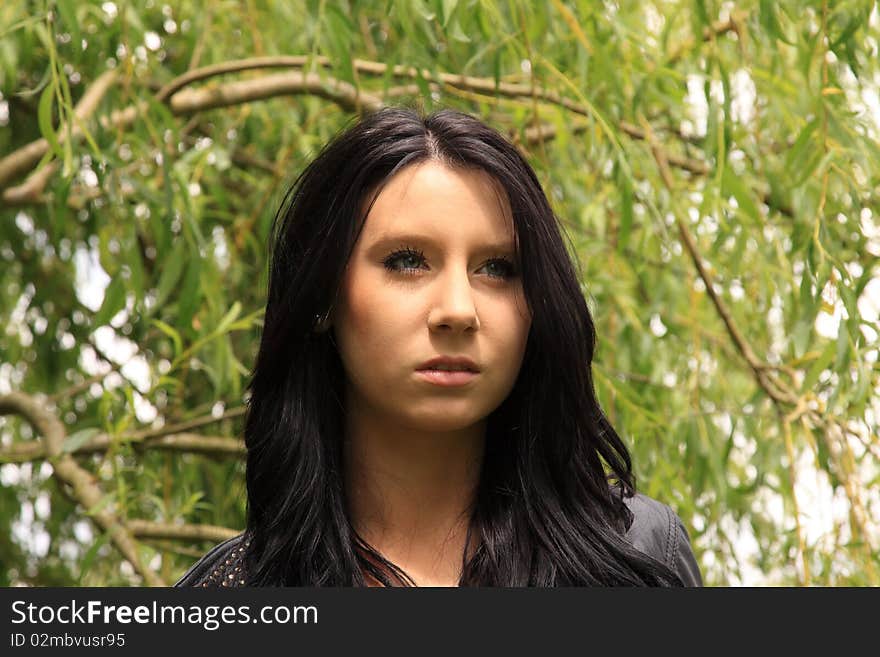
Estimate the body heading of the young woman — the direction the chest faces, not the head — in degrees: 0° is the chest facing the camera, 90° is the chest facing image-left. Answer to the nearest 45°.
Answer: approximately 0°

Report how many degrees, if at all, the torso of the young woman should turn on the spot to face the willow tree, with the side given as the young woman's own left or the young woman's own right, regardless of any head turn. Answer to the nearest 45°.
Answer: approximately 180°
